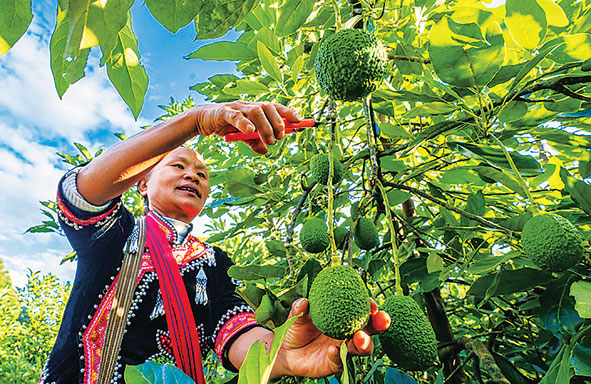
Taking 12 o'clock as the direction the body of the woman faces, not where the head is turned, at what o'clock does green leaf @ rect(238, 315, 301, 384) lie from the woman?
The green leaf is roughly at 1 o'clock from the woman.

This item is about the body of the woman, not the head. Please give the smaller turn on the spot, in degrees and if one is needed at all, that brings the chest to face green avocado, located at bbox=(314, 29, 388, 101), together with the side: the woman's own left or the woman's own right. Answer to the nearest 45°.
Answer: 0° — they already face it

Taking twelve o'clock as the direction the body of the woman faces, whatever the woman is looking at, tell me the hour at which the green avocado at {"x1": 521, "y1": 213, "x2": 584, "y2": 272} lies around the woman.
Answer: The green avocado is roughly at 12 o'clock from the woman.

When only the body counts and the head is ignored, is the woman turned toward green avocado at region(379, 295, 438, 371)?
yes

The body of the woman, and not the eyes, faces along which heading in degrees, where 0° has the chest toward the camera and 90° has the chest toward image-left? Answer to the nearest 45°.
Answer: approximately 315°

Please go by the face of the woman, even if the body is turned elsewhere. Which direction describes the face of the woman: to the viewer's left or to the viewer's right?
to the viewer's right
